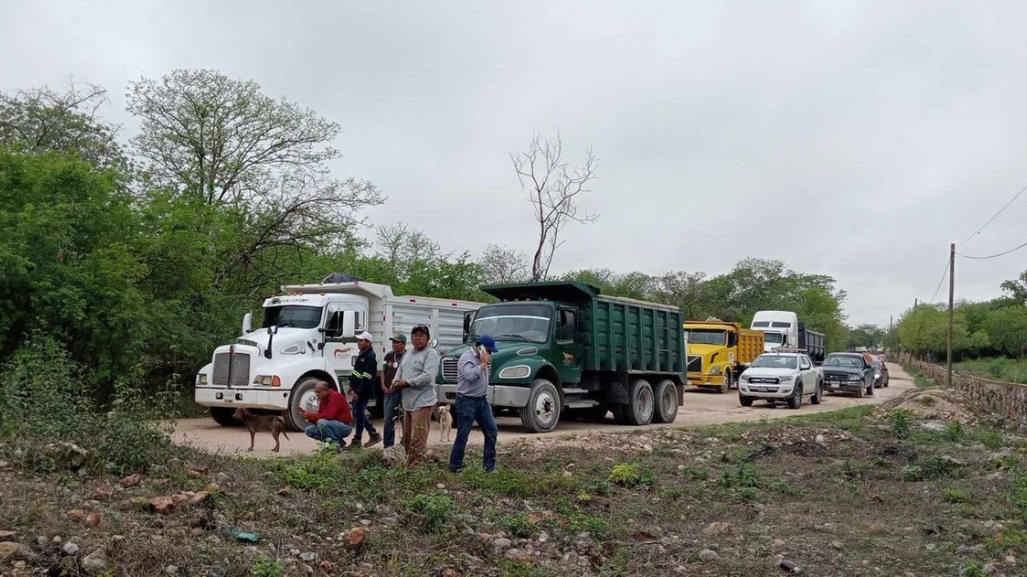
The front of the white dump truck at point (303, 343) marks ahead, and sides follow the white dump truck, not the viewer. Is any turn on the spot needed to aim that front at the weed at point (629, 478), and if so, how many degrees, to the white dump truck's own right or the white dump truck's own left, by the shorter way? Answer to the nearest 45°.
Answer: approximately 90° to the white dump truck's own left

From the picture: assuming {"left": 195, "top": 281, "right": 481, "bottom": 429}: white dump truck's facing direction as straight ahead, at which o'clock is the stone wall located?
The stone wall is roughly at 7 o'clock from the white dump truck.

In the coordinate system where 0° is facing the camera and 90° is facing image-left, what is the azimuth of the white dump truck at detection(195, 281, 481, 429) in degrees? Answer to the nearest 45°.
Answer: approximately 45°

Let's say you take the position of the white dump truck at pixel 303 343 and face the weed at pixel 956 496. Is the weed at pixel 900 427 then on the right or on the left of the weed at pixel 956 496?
left

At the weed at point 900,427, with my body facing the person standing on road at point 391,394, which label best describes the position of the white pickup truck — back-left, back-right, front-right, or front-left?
back-right
